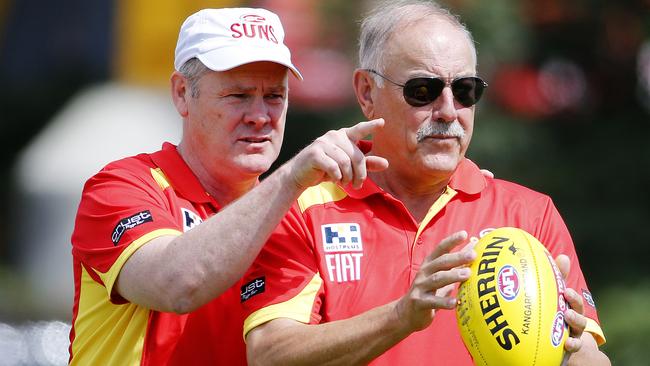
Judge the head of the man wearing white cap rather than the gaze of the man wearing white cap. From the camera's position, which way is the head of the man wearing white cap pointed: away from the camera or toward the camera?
toward the camera

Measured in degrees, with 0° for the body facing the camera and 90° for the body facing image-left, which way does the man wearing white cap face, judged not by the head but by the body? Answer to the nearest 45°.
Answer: approximately 315°

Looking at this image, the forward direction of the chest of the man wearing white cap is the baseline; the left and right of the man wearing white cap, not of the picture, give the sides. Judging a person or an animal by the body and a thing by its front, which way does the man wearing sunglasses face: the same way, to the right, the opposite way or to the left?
the same way

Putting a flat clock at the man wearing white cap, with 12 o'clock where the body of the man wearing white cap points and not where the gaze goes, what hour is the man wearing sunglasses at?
The man wearing sunglasses is roughly at 11 o'clock from the man wearing white cap.

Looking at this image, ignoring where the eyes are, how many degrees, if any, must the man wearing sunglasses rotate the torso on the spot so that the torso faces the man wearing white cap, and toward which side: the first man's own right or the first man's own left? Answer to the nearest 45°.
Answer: approximately 135° to the first man's own right

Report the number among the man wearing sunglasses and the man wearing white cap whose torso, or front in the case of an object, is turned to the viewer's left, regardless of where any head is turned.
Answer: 0

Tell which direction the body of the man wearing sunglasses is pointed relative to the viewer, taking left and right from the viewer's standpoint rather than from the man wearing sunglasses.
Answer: facing the viewer and to the right of the viewer

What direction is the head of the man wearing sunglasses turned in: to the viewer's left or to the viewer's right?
to the viewer's right
